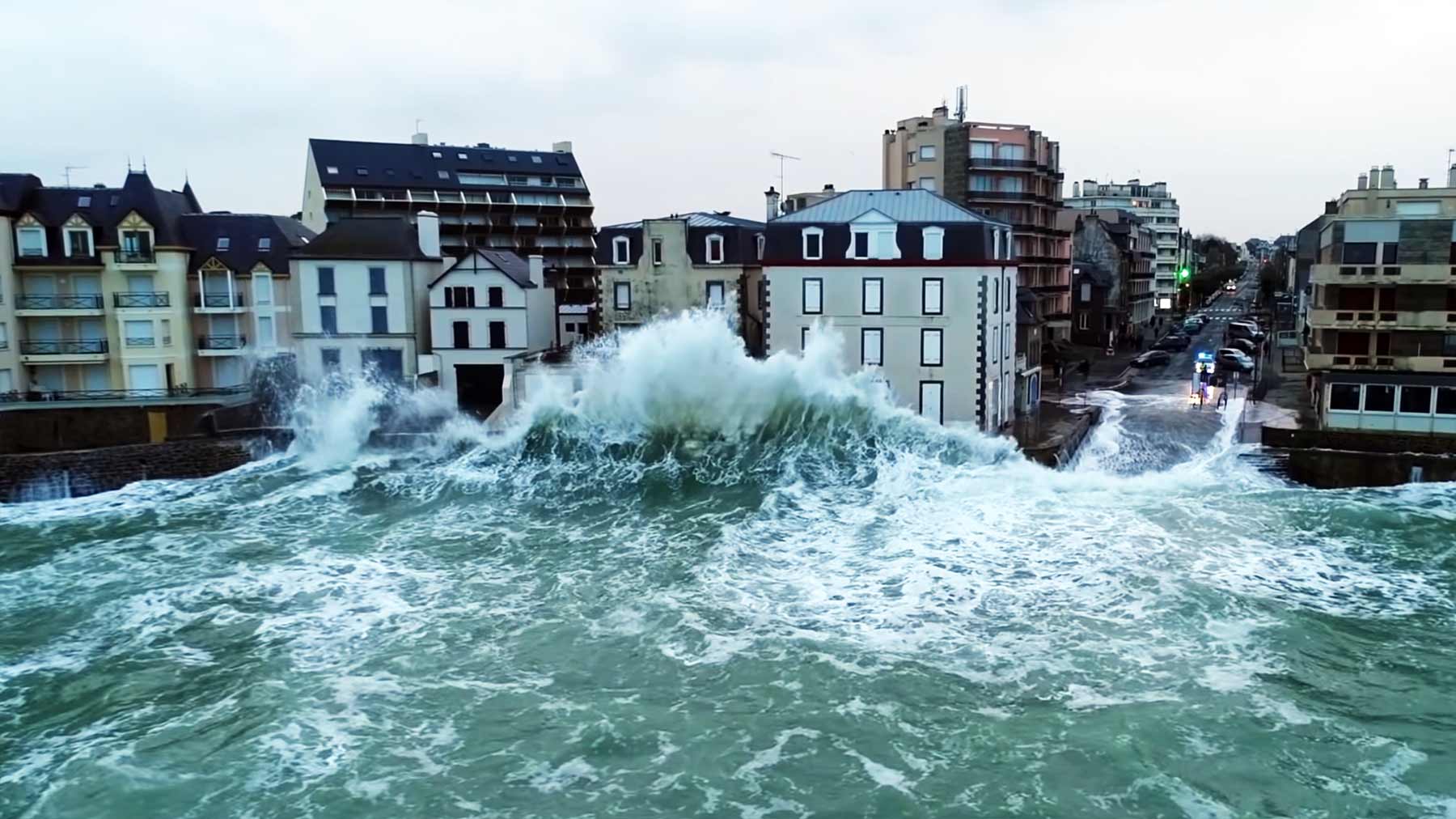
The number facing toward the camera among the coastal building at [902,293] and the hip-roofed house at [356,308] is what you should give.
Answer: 2

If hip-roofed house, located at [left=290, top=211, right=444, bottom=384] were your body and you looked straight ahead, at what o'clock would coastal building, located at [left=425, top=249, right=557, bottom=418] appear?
The coastal building is roughly at 10 o'clock from the hip-roofed house.

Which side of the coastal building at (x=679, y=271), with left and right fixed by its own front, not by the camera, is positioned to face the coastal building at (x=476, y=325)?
right

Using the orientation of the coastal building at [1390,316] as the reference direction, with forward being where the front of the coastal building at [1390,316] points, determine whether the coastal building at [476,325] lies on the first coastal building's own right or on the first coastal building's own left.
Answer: on the first coastal building's own right

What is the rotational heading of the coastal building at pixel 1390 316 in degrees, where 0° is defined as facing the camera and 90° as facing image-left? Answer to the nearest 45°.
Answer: approximately 0°

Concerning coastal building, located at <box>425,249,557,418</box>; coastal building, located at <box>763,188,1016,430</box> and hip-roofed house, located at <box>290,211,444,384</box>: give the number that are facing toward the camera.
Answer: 3

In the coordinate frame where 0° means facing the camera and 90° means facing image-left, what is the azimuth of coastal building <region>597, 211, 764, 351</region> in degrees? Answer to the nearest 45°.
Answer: approximately 0°

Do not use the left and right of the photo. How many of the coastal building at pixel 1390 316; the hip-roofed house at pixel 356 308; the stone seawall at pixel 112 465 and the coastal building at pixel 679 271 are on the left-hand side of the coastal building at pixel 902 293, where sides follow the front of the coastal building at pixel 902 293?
1

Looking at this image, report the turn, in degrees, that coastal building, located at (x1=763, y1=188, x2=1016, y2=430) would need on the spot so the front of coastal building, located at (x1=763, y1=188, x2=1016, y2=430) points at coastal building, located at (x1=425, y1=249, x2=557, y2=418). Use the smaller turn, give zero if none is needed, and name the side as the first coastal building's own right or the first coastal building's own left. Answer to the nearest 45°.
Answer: approximately 90° to the first coastal building's own right
